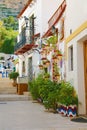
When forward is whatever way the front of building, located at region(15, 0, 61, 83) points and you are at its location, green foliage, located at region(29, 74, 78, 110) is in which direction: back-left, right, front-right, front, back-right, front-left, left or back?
front-left

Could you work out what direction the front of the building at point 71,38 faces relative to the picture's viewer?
facing the viewer and to the left of the viewer
